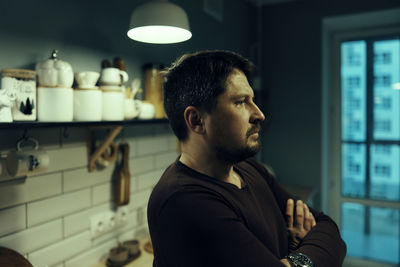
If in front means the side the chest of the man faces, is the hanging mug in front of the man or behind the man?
behind

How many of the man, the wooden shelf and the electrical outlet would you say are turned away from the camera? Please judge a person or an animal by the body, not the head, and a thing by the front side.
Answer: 0

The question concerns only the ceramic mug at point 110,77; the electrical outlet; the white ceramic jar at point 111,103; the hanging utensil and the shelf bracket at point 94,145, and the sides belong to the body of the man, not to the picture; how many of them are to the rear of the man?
5

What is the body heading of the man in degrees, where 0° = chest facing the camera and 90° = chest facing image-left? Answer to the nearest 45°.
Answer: approximately 315°

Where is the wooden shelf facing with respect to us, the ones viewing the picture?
facing the viewer and to the right of the viewer

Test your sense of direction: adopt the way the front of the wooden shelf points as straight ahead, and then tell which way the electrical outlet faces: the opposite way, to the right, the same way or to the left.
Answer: the same way

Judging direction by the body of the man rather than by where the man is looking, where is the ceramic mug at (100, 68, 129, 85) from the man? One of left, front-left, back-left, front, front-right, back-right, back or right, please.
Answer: back

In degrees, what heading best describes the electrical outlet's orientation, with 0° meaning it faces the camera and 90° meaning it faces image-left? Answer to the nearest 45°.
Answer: approximately 315°

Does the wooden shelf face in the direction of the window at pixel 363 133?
no

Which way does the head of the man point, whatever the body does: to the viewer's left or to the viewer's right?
to the viewer's right
